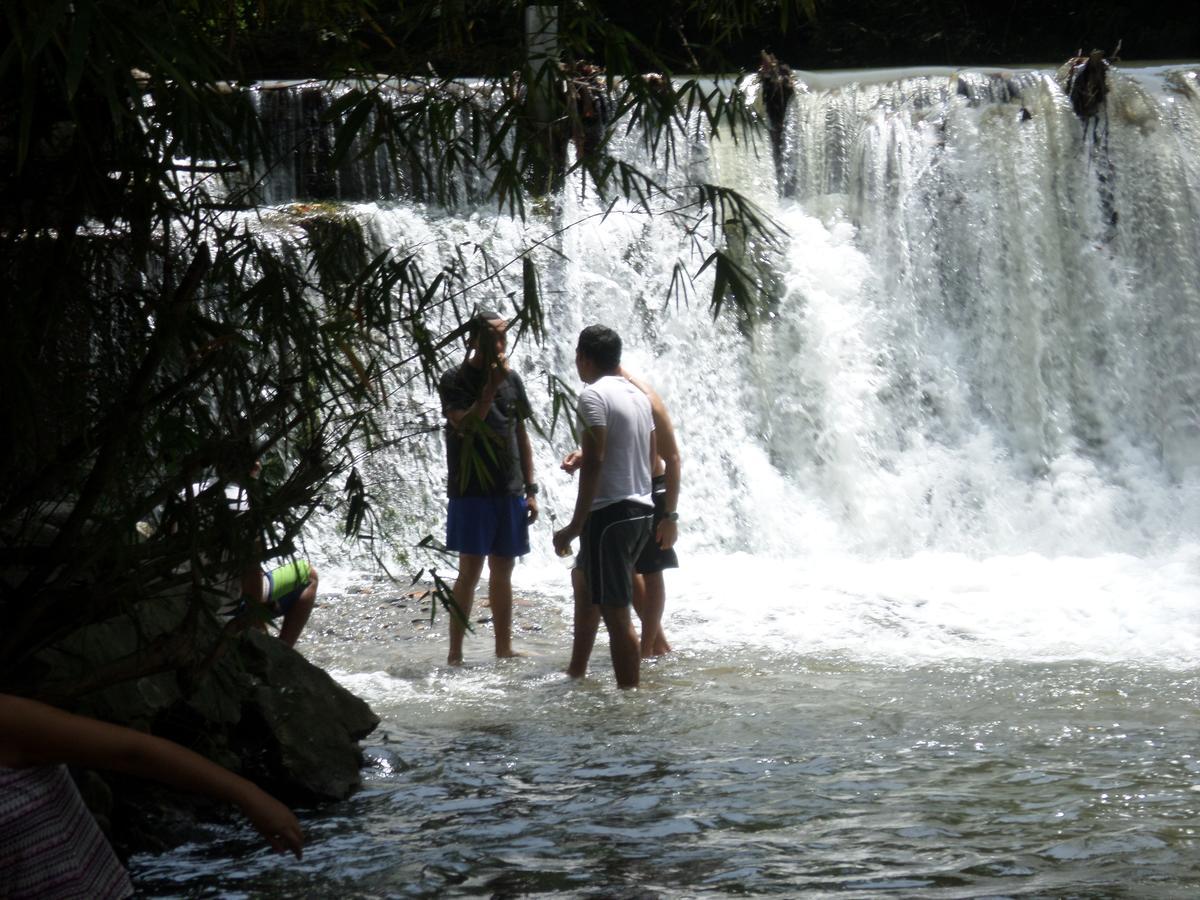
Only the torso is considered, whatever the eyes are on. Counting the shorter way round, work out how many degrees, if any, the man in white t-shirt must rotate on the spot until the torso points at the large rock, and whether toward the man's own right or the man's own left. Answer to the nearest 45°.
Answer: approximately 90° to the man's own left

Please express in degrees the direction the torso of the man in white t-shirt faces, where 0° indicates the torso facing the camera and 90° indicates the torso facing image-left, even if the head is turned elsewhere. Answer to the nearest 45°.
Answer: approximately 135°
